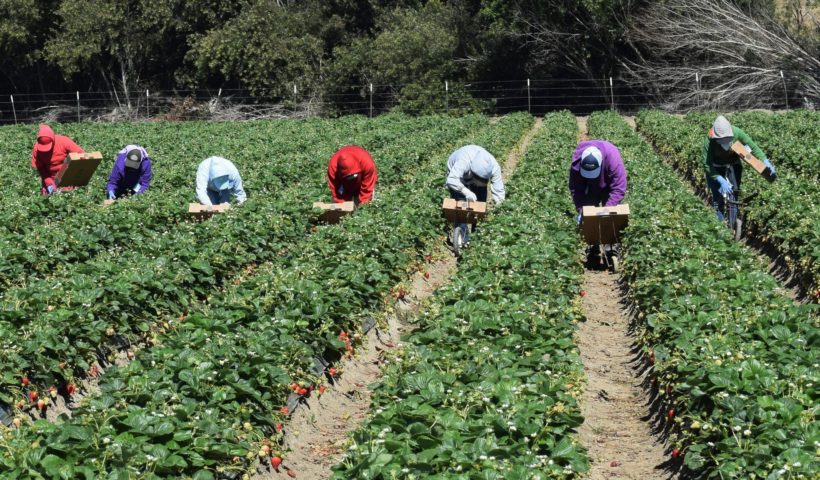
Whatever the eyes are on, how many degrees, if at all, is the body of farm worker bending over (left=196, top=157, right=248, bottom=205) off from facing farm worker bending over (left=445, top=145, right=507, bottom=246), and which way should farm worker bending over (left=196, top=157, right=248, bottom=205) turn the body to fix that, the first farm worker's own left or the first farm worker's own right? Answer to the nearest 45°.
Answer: approximately 90° to the first farm worker's own left

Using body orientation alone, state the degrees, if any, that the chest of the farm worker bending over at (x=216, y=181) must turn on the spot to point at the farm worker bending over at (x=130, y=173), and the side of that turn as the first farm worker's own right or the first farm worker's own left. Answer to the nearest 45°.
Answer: approximately 135° to the first farm worker's own right

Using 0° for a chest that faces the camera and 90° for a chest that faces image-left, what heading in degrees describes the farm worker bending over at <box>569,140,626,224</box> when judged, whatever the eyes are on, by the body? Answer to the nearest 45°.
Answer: approximately 0°

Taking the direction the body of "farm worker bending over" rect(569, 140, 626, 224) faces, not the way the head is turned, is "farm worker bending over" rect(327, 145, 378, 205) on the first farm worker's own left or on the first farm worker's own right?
on the first farm worker's own right

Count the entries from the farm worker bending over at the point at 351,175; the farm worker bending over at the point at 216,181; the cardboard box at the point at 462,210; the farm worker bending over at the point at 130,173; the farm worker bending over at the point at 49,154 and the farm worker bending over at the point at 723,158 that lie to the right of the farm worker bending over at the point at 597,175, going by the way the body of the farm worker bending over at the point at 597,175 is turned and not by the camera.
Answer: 5

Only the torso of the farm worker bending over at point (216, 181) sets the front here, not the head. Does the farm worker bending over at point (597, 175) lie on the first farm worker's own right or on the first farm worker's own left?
on the first farm worker's own left

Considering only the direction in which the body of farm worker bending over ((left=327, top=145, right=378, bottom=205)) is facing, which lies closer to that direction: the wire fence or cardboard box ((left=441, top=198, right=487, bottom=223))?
the cardboard box

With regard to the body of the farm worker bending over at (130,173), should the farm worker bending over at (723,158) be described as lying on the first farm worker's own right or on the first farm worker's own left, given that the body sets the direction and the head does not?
on the first farm worker's own left
